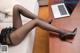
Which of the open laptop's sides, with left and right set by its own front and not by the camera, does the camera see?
left
